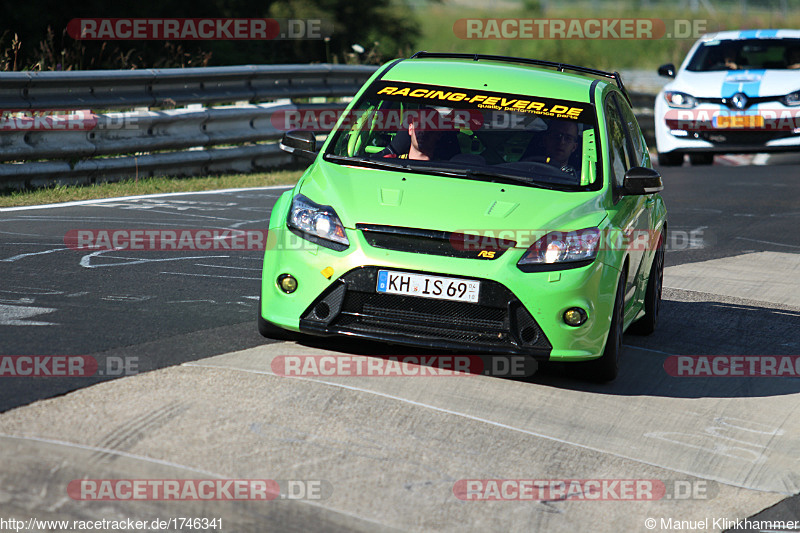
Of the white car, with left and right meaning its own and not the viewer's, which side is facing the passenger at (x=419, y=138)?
front

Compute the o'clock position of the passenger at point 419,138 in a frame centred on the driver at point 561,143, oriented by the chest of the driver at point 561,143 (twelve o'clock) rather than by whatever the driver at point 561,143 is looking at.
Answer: the passenger at point 419,138 is roughly at 3 o'clock from the driver at point 561,143.

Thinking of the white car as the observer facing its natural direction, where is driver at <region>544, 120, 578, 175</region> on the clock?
The driver is roughly at 12 o'clock from the white car.

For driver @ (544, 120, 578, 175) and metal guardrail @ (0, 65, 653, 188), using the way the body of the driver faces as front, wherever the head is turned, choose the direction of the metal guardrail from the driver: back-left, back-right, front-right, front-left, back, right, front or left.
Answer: back-right

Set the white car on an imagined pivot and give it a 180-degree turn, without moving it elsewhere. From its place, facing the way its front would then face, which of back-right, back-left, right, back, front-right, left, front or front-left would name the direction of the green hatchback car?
back

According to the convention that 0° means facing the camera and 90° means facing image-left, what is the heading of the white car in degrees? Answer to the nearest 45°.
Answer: approximately 0°

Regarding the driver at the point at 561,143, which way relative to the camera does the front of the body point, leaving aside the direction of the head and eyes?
toward the camera

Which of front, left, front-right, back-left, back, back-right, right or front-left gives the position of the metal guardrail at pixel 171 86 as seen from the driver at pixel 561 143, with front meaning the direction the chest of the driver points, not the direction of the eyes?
back-right

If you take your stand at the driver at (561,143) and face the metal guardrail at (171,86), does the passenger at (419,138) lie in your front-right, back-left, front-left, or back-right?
front-left

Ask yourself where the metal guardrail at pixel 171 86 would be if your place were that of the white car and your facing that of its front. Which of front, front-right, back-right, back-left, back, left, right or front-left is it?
front-right

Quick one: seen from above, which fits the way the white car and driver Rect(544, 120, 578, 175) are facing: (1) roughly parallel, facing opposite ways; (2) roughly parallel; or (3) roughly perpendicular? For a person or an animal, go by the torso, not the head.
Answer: roughly parallel

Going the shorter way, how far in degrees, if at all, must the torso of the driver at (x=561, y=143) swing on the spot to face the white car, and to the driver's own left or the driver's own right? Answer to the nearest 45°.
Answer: approximately 180°

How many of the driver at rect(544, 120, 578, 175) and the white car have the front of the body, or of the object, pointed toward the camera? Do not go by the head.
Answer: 2
